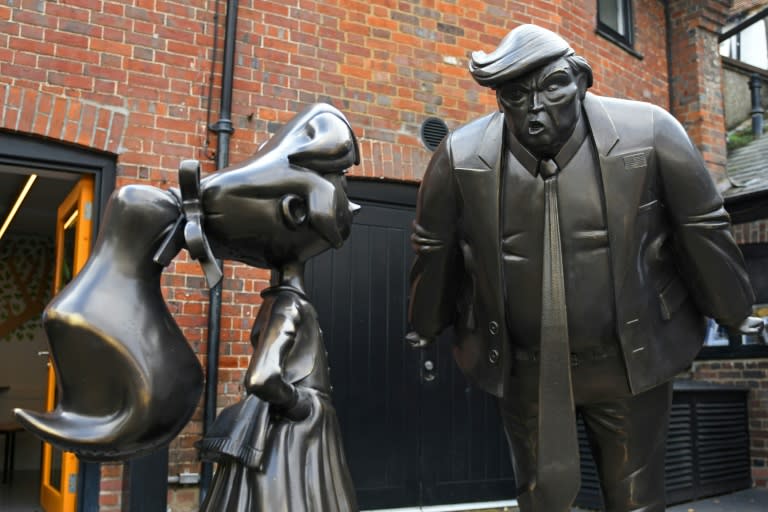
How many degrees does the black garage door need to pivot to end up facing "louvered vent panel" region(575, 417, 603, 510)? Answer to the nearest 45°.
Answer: approximately 90° to its left

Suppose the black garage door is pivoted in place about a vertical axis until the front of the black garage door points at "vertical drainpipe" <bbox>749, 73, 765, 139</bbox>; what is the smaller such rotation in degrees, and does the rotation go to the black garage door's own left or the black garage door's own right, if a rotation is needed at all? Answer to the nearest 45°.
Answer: approximately 135° to the black garage door's own left

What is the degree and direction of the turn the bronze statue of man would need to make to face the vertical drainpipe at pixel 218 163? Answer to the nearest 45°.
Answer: approximately 135° to its right

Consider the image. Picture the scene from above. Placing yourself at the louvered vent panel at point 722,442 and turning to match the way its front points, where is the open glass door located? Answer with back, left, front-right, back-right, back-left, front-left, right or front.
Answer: front-right

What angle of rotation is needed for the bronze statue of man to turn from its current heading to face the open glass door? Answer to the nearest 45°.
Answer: approximately 135° to its right

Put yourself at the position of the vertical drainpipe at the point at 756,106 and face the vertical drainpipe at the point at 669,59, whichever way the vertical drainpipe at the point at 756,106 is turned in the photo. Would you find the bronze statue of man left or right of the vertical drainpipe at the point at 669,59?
left

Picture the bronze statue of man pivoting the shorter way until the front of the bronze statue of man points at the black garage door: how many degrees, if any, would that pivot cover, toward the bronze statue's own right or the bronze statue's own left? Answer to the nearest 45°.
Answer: approximately 135° to the bronze statue's own right

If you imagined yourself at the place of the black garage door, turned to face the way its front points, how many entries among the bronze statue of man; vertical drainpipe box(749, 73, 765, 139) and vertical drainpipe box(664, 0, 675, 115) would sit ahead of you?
1

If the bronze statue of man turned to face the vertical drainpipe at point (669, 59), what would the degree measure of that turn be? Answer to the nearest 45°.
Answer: approximately 180°
